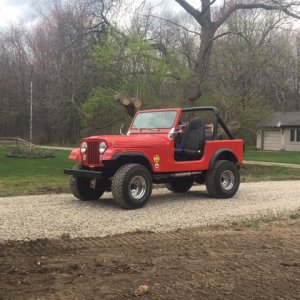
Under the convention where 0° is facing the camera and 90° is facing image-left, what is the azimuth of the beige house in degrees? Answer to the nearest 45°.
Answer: approximately 0°

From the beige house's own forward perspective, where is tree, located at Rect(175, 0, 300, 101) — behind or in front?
in front

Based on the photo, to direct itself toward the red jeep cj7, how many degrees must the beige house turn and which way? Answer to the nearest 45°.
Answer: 0° — it already faces it

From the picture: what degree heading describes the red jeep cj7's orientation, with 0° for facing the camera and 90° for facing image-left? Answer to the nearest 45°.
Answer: approximately 45°

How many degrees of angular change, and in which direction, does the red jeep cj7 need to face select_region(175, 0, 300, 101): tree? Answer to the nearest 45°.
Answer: approximately 135° to its right

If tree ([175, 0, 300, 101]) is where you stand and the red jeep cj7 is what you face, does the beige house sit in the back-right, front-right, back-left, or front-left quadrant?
back-left

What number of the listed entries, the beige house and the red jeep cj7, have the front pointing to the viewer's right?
0

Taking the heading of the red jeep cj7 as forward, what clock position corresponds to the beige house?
The beige house is roughly at 5 o'clock from the red jeep cj7.
